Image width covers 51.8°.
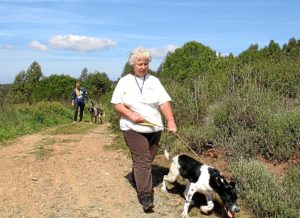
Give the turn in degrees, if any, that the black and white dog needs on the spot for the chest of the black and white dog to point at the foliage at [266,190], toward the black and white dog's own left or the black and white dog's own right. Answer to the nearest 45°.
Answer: approximately 45° to the black and white dog's own left

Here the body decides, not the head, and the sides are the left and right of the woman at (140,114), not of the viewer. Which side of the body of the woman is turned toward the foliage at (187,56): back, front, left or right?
back

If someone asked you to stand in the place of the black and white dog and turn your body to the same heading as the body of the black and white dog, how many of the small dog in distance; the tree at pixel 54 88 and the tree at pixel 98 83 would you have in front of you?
0

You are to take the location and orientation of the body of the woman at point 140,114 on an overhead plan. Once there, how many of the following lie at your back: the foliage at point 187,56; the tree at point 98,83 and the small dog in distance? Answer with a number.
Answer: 3

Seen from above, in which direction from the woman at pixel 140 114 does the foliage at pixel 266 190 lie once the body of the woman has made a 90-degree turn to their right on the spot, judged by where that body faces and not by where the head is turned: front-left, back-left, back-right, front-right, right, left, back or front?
back

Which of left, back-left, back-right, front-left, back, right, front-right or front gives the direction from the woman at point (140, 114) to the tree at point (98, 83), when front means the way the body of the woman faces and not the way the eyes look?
back

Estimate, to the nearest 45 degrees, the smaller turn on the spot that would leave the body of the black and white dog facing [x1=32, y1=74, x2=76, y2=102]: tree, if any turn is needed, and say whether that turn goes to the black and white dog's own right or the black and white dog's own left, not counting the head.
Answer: approximately 180°

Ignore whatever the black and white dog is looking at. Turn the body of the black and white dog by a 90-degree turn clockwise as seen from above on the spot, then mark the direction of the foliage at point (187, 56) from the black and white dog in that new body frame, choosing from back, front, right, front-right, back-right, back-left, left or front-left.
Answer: back-right

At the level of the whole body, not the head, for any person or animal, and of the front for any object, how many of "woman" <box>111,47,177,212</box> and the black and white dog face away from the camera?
0

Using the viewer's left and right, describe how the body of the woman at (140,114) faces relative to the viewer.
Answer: facing the viewer

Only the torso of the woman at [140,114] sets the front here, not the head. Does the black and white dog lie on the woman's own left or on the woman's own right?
on the woman's own left

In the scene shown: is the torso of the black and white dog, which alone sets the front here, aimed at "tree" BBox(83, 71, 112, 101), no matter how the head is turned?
no

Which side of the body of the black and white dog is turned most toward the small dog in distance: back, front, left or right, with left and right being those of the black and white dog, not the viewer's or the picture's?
back

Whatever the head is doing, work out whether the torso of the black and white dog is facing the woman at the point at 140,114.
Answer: no
